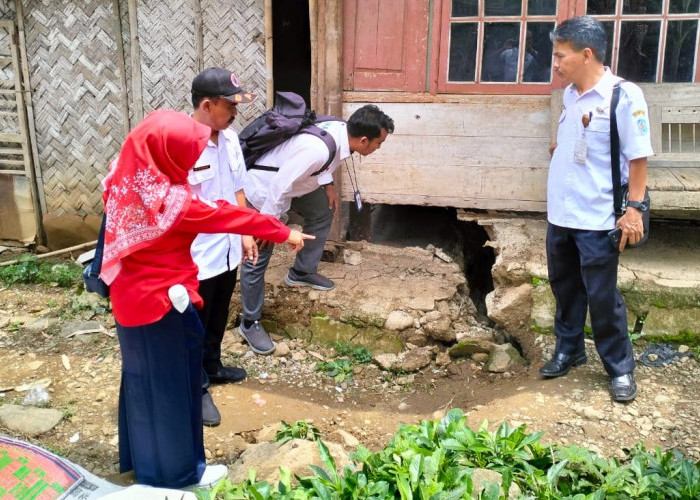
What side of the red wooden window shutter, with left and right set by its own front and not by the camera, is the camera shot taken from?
front

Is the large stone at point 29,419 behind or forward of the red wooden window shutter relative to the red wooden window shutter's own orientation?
forward

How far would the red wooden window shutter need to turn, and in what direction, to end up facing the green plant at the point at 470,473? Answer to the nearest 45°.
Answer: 0° — it already faces it

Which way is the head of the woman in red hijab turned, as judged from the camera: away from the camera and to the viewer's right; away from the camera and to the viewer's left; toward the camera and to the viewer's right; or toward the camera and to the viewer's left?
away from the camera and to the viewer's right

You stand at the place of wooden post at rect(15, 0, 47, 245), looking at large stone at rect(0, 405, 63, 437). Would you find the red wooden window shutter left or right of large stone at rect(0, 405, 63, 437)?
left

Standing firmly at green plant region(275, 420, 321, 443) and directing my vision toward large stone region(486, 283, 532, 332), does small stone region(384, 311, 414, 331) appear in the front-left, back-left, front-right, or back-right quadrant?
front-left

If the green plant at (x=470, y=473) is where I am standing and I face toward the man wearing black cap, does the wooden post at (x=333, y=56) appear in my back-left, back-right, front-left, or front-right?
front-right

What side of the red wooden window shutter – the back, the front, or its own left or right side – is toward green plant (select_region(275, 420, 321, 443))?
front
